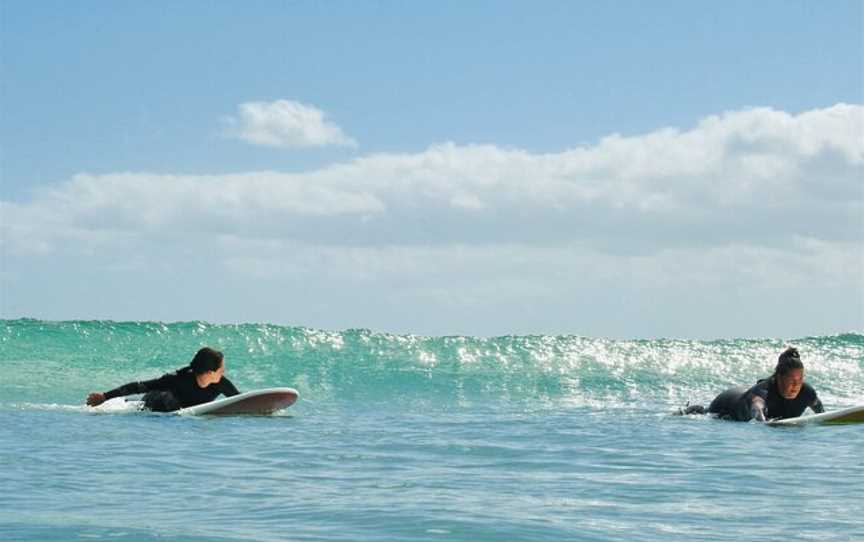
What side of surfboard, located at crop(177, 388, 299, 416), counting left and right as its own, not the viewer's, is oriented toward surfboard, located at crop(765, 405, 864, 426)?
front

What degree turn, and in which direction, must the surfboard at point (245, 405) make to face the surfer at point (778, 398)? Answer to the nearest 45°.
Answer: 0° — it already faces them

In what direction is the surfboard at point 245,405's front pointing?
to the viewer's right
